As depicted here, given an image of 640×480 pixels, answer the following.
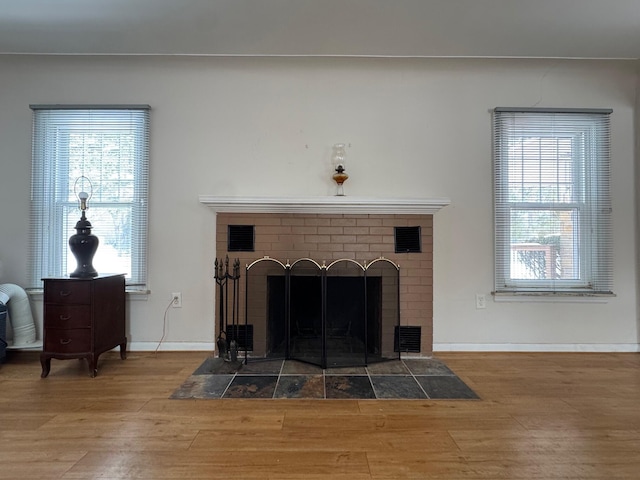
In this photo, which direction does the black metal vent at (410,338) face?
toward the camera

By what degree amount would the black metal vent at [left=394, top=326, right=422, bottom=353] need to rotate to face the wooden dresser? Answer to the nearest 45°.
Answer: approximately 45° to its right

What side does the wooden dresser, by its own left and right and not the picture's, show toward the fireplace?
left

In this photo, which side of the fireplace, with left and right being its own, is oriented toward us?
front

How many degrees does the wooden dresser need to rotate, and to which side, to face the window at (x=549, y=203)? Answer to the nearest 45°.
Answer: approximately 90° to its left

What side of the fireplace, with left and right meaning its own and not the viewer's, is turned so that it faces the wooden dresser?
right

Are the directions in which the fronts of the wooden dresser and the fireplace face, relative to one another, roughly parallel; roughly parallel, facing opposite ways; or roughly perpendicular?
roughly parallel

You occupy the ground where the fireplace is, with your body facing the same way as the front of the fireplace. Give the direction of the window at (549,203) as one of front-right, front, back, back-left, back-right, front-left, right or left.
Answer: left

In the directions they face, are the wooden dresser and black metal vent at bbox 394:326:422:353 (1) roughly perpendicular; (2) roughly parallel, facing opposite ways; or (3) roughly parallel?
roughly parallel

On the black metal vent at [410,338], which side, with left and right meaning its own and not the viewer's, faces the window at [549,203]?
left

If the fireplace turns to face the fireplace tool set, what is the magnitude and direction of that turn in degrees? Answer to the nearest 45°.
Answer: approximately 90° to its right
